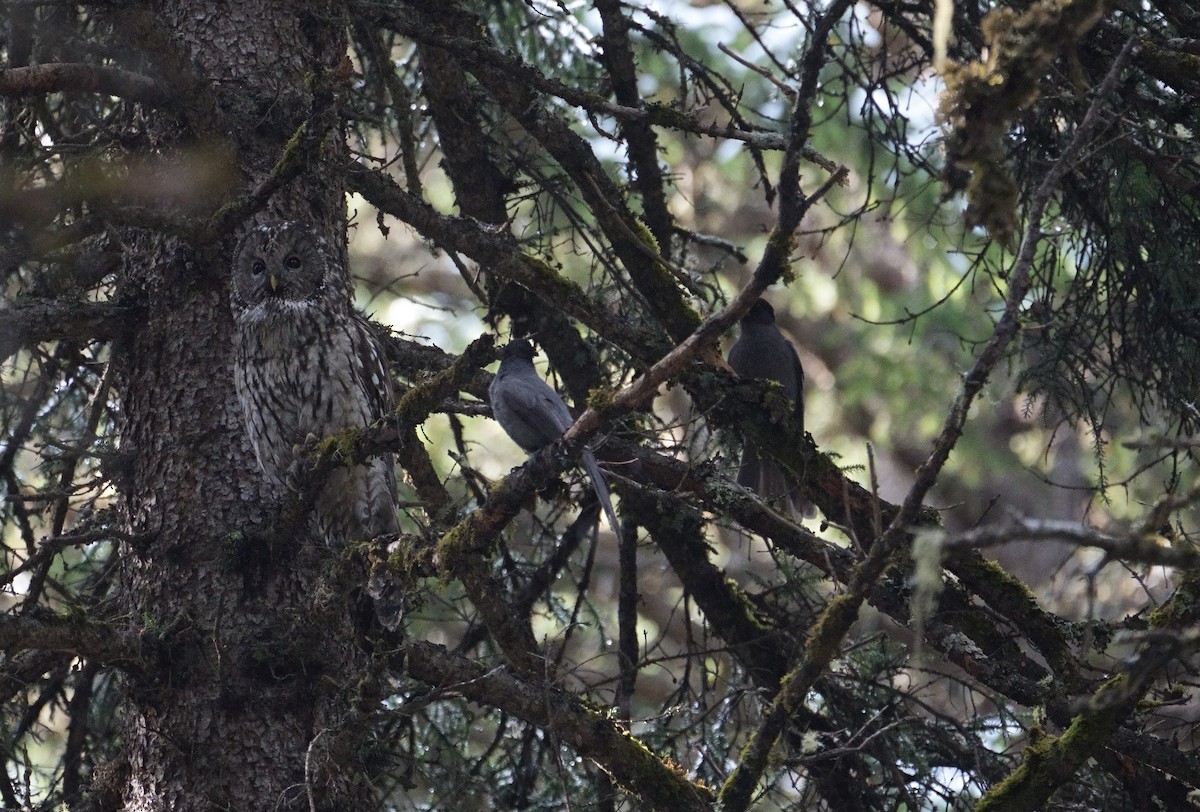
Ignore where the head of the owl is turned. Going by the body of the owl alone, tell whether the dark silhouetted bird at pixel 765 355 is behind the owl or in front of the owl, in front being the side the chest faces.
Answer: behind

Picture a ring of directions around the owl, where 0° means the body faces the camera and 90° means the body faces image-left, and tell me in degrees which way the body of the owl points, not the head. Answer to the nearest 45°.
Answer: approximately 45°

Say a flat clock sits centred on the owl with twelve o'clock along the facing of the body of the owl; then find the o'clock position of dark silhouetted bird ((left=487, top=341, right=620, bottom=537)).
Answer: The dark silhouetted bird is roughly at 8 o'clock from the owl.

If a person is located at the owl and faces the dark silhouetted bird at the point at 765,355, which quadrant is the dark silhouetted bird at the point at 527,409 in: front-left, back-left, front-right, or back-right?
front-right
